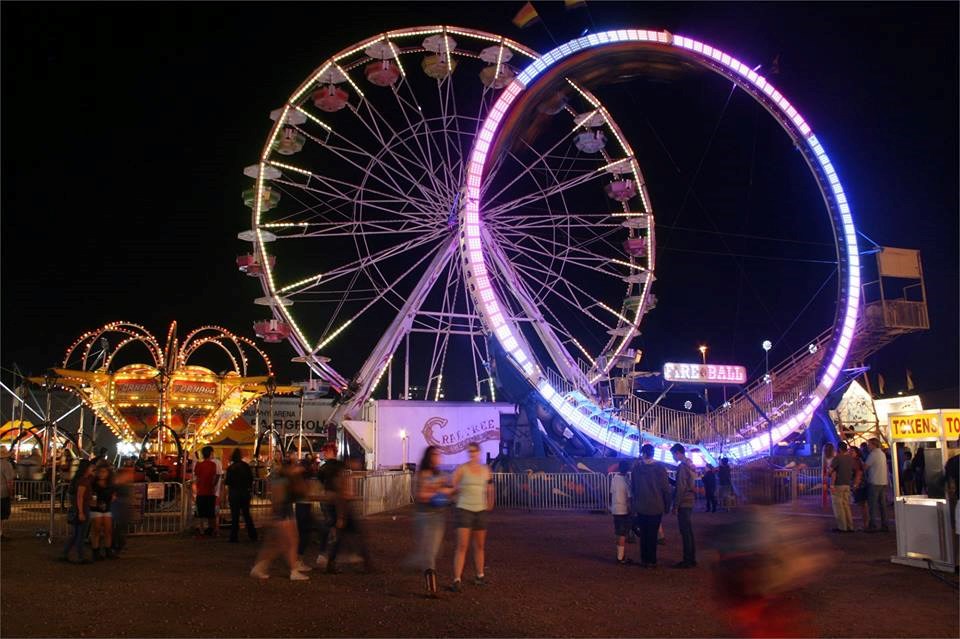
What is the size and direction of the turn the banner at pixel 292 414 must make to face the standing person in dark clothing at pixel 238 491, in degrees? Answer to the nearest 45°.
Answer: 0° — it already faces them

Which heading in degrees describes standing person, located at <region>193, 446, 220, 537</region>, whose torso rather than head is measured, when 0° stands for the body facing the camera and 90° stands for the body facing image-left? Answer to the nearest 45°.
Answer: approximately 180°

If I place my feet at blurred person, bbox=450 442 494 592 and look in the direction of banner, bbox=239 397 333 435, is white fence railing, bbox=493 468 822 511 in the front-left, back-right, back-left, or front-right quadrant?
front-right

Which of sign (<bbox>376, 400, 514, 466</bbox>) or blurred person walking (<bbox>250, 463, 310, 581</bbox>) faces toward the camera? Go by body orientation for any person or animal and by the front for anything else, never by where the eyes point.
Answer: the sign

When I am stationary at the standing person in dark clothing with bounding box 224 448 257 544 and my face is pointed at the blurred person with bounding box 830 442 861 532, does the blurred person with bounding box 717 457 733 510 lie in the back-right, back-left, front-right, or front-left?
front-left

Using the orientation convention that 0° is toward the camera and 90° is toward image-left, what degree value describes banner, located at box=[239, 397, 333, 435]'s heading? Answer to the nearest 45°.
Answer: approximately 0°

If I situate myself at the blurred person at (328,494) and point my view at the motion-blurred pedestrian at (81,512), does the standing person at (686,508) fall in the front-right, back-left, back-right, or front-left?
back-right

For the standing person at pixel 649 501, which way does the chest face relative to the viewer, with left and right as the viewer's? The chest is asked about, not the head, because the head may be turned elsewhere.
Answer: facing away from the viewer
